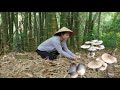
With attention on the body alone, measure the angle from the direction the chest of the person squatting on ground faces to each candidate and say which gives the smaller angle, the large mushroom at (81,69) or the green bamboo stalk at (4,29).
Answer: the large mushroom

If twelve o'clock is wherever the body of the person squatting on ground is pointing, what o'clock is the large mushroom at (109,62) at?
The large mushroom is roughly at 12 o'clock from the person squatting on ground.

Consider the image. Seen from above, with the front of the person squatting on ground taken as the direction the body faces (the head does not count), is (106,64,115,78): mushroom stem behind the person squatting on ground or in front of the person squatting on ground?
in front

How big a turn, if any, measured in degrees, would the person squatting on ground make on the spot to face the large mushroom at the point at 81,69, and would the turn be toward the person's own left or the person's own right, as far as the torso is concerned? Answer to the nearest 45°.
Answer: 0° — they already face it

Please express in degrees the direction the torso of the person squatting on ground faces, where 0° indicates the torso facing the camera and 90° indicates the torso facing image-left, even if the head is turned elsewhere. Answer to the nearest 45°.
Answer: approximately 270°

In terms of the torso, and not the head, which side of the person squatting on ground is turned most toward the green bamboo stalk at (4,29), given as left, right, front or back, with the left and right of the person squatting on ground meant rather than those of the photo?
back

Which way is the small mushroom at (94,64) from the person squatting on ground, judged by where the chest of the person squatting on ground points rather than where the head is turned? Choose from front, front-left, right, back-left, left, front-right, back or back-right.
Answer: front
